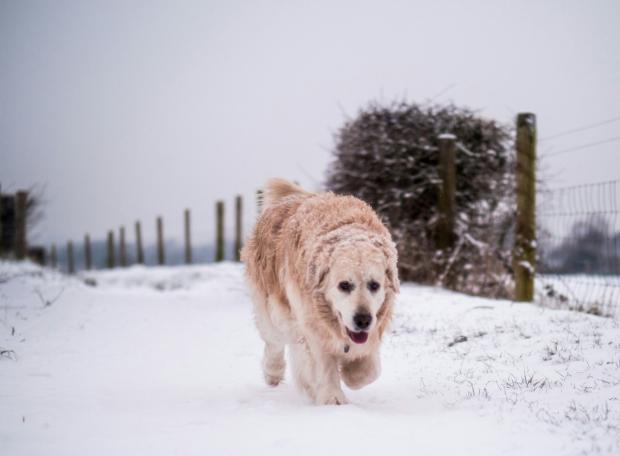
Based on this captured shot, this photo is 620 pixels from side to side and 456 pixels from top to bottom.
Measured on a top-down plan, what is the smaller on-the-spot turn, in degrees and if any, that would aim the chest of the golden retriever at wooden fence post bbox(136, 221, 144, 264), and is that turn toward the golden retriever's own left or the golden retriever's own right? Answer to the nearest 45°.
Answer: approximately 135° to the golden retriever's own left

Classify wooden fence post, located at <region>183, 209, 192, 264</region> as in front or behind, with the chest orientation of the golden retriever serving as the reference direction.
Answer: behind

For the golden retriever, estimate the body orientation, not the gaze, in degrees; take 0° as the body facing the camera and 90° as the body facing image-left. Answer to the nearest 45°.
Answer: approximately 315°

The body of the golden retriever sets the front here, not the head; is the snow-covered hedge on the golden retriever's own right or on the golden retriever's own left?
on the golden retriever's own left

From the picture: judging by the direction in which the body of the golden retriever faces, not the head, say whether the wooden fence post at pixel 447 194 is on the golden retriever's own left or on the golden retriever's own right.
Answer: on the golden retriever's own left

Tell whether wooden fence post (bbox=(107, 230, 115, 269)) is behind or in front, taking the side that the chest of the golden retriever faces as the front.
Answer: behind

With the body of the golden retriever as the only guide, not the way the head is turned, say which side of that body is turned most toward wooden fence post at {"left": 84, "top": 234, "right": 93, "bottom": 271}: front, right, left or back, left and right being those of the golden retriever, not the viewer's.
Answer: back

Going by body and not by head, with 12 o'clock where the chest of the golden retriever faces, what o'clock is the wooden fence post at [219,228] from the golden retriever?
The wooden fence post is roughly at 7 o'clock from the golden retriever.

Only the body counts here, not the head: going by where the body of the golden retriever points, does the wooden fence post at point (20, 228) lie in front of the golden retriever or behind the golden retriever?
behind
